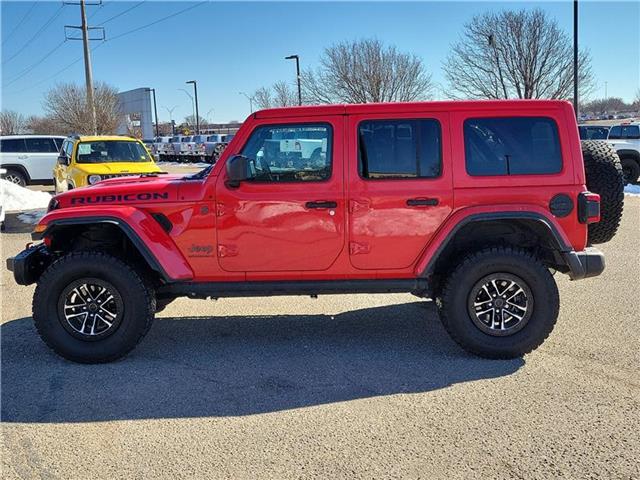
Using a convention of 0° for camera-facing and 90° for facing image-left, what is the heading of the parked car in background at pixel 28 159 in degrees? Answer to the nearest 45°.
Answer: approximately 270°

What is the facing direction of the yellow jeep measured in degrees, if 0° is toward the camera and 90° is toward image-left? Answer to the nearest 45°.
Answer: approximately 315°

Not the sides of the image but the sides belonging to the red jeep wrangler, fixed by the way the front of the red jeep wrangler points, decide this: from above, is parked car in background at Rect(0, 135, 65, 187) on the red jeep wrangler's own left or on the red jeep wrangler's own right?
on the red jeep wrangler's own right

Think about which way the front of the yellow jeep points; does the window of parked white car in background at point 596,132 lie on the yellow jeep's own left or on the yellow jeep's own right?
on the yellow jeep's own left

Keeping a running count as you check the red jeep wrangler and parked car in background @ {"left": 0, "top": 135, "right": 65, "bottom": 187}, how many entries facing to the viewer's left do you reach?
1

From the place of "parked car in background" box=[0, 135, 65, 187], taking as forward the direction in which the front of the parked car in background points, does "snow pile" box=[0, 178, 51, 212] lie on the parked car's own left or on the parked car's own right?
on the parked car's own right

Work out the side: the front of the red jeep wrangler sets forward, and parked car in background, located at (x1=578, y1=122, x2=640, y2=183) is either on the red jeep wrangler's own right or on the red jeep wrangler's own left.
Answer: on the red jeep wrangler's own right

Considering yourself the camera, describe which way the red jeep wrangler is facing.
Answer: facing to the left of the viewer

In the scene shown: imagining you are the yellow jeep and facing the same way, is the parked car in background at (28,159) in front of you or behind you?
behind
